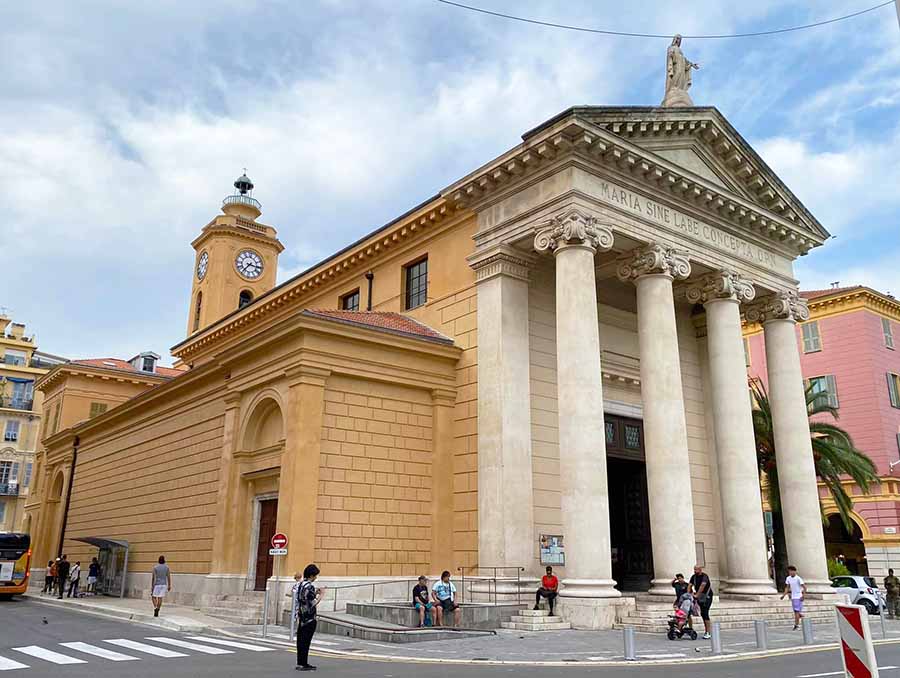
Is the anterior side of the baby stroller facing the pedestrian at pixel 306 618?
yes

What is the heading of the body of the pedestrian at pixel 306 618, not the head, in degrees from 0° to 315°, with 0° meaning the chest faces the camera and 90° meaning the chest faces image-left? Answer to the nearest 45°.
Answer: approximately 270°

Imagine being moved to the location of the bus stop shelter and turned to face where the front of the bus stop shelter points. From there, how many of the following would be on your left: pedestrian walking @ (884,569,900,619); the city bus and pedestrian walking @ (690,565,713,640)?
2

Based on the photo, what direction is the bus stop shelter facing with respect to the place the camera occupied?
facing the viewer and to the left of the viewer

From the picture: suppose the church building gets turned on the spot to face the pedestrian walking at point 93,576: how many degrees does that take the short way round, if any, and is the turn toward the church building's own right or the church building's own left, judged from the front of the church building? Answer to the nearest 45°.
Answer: approximately 180°

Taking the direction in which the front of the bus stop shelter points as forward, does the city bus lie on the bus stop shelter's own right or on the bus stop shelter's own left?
on the bus stop shelter's own right

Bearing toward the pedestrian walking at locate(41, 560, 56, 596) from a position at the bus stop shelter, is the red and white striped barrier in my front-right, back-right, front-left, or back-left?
back-left

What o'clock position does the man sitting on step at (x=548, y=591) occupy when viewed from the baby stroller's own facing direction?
The man sitting on step is roughly at 2 o'clock from the baby stroller.

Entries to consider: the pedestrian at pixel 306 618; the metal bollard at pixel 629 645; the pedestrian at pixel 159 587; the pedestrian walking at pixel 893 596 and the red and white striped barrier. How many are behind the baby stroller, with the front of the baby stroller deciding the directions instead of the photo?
1

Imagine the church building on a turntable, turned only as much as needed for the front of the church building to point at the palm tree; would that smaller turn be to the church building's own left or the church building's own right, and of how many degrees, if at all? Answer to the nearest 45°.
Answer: approximately 90° to the church building's own left

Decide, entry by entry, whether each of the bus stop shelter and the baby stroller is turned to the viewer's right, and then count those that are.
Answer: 0

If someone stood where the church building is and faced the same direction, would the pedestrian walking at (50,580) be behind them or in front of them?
behind

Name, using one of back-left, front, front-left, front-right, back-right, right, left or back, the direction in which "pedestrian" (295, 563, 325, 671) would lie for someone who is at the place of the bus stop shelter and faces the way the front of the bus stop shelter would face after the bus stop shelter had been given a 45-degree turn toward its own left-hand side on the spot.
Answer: front

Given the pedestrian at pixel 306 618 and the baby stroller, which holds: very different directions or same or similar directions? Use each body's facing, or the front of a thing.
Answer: very different directions

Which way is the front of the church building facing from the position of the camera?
facing the viewer and to the right of the viewer
